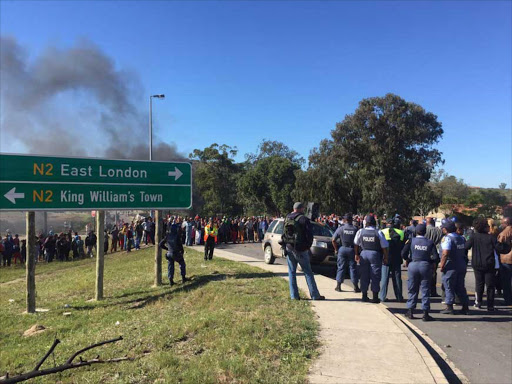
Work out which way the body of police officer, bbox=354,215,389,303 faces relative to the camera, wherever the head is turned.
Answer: away from the camera

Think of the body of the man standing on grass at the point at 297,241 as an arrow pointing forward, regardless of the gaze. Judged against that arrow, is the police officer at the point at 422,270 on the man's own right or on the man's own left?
on the man's own right

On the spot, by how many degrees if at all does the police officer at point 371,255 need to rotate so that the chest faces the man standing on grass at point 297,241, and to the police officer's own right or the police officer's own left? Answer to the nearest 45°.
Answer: approximately 135° to the police officer's own left

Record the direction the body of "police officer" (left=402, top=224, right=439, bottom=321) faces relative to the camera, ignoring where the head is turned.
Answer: away from the camera

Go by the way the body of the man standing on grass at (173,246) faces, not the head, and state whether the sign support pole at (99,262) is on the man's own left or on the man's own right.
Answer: on the man's own left

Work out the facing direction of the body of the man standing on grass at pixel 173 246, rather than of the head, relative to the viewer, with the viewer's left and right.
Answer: facing away from the viewer

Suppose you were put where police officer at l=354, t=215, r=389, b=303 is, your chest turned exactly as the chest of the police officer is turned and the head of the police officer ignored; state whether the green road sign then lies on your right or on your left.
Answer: on your left

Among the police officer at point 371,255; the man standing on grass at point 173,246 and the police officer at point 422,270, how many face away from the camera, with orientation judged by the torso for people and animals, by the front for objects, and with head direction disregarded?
3

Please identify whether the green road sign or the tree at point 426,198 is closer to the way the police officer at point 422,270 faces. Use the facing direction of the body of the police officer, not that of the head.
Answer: the tree

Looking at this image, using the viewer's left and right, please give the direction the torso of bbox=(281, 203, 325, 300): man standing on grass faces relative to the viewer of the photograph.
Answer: facing away from the viewer and to the right of the viewer

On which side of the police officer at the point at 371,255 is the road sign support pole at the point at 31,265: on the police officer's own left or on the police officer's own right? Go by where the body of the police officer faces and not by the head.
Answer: on the police officer's own left

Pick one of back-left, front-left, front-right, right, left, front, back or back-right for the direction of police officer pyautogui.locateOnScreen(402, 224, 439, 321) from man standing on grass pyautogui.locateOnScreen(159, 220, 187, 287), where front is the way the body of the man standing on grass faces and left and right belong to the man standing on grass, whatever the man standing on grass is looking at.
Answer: back-right
